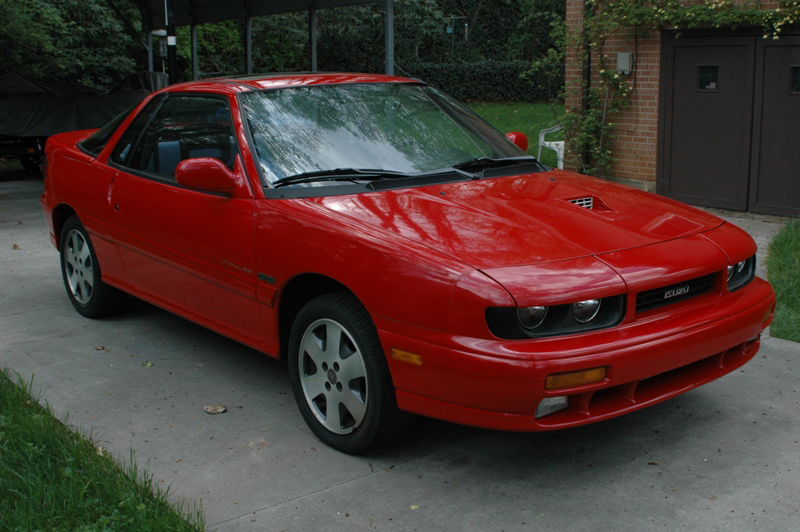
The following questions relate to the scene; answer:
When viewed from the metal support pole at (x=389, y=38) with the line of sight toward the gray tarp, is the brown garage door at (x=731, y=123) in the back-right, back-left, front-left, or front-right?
back-left

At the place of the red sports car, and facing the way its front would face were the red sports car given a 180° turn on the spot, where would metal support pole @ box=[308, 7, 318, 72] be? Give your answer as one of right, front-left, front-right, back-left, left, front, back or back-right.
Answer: front-right

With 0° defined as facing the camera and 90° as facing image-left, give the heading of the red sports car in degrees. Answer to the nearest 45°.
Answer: approximately 315°

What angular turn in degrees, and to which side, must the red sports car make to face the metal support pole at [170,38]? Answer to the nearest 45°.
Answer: approximately 135° to its left

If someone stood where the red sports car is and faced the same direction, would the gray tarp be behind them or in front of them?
behind

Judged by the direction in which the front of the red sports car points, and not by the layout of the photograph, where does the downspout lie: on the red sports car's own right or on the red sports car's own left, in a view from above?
on the red sports car's own left

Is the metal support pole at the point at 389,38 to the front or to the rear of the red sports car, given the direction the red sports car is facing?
to the rear
